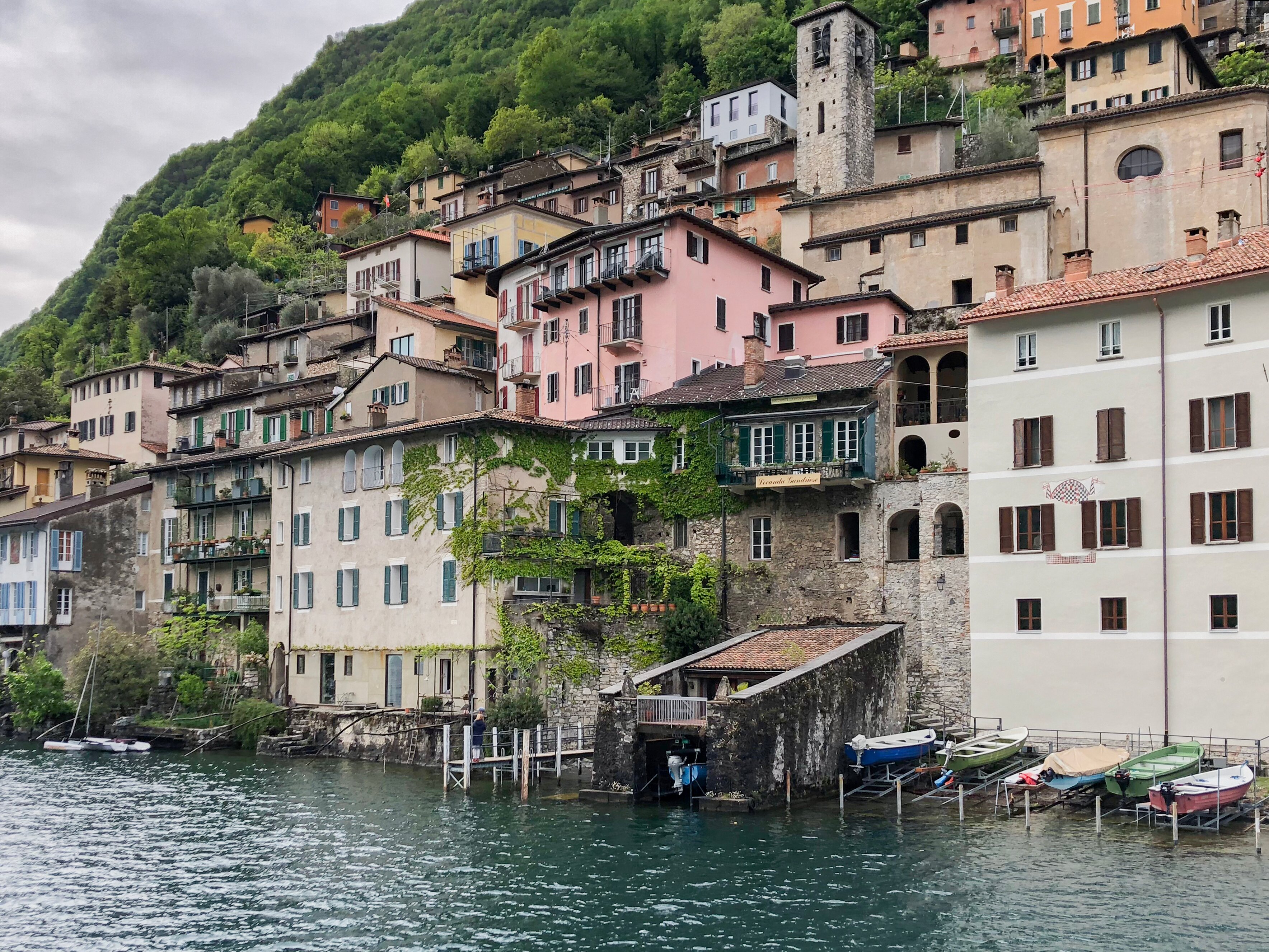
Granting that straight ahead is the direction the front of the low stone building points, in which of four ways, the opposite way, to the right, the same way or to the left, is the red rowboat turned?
the opposite way

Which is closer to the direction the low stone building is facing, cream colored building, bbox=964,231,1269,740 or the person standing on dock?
the person standing on dock

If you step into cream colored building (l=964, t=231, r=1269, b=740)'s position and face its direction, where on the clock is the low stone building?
The low stone building is roughly at 2 o'clock from the cream colored building.

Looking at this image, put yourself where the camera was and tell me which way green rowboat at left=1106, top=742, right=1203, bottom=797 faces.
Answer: facing away from the viewer and to the right of the viewer

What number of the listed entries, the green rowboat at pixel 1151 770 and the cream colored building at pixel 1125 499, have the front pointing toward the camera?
1
